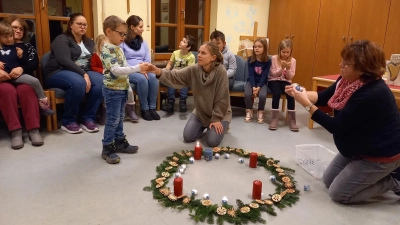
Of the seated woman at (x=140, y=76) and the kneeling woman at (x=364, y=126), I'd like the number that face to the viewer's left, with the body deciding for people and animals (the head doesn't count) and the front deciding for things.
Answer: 1

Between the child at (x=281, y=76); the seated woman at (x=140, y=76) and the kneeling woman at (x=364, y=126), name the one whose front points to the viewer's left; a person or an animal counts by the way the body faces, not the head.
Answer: the kneeling woman at (x=364, y=126)

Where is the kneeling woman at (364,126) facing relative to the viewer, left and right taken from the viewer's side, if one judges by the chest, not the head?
facing to the left of the viewer

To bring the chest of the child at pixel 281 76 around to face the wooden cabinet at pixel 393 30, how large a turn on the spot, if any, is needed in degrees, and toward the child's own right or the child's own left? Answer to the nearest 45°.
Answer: approximately 135° to the child's own left

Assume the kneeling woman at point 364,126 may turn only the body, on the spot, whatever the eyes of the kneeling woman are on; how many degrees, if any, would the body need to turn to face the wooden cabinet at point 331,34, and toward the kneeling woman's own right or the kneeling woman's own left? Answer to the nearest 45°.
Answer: approximately 90° to the kneeling woman's own right

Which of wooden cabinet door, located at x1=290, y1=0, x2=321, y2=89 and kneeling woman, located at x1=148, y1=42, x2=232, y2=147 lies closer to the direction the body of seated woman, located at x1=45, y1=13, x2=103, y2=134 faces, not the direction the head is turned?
the kneeling woman
